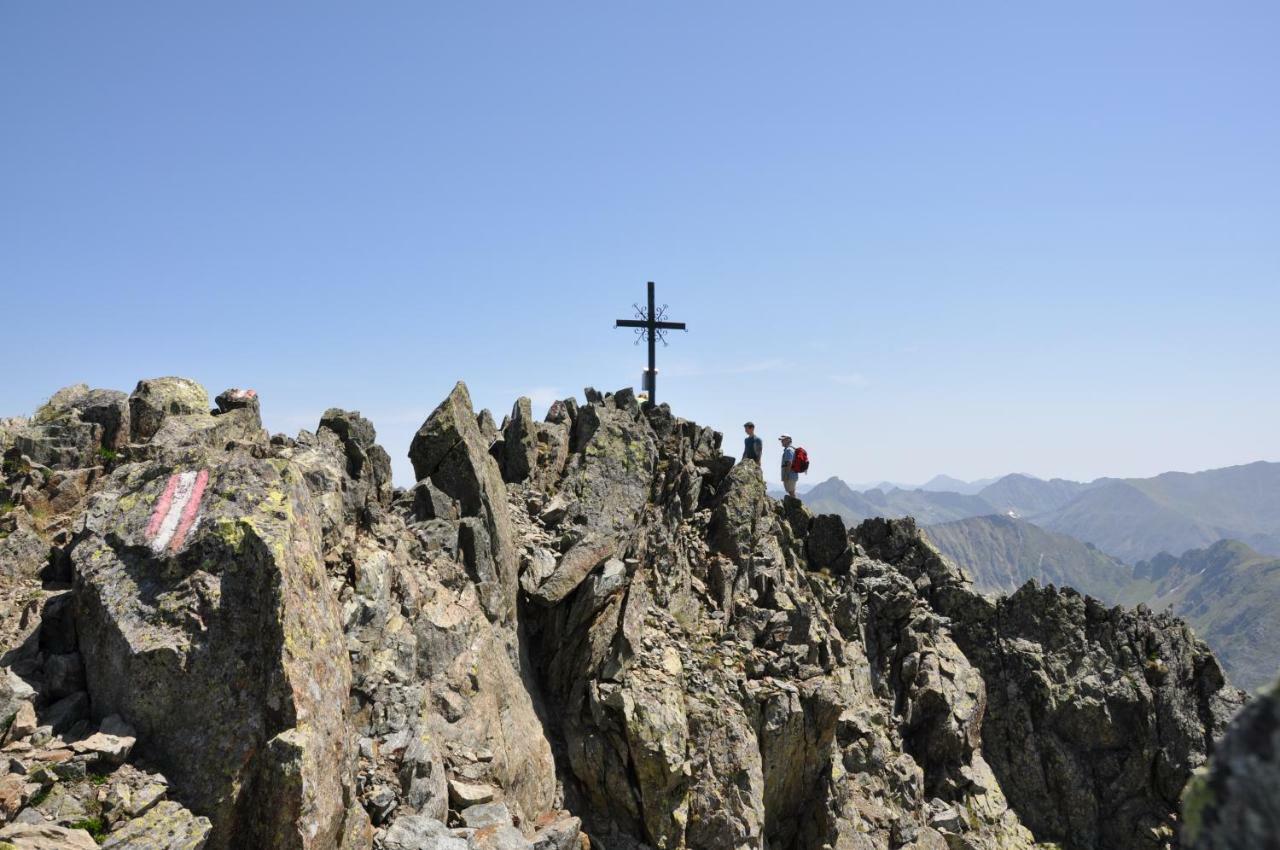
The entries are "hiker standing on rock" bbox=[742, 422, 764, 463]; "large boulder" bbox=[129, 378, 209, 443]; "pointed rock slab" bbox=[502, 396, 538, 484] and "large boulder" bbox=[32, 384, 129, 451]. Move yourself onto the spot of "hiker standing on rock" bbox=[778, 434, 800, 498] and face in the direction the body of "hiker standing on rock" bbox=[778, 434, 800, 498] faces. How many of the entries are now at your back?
0

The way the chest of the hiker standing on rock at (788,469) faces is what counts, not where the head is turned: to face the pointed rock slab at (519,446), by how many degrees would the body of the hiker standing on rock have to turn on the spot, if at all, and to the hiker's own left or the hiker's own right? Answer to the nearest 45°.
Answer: approximately 45° to the hiker's own left

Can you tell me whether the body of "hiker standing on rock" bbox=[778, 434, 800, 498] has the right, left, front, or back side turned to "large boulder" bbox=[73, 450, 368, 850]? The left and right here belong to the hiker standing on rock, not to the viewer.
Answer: left

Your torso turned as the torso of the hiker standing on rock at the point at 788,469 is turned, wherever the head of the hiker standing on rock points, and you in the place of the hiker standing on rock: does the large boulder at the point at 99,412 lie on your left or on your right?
on your left

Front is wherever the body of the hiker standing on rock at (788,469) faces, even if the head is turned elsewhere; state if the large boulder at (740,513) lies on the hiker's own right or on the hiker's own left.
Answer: on the hiker's own left

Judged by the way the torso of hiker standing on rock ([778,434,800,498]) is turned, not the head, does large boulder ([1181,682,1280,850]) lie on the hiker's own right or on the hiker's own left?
on the hiker's own left

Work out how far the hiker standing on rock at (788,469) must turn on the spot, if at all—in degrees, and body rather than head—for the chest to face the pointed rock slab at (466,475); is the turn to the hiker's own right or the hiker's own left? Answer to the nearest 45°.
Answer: approximately 45° to the hiker's own left

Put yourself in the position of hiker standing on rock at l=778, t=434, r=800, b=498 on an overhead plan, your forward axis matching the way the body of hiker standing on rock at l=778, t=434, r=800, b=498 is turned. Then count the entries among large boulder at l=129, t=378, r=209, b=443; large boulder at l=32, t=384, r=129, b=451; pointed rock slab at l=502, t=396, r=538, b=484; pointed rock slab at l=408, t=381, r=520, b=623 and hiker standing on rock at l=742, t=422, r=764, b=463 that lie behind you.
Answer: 0

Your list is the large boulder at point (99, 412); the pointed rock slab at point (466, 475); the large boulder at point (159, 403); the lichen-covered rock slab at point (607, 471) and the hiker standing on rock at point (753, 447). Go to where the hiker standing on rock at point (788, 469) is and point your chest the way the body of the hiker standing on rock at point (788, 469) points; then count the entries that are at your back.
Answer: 0

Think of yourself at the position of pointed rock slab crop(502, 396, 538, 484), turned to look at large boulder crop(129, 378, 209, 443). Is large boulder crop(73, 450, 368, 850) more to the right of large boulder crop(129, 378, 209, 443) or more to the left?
left

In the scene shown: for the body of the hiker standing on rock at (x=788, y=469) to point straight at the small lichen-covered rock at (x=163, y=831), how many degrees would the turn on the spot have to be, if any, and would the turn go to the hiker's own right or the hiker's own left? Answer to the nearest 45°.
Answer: approximately 90° to the hiker's own left

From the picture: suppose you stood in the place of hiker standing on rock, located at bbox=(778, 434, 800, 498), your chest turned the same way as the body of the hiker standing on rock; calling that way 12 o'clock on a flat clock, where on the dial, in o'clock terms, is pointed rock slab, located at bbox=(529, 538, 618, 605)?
The pointed rock slab is roughly at 10 o'clock from the hiker standing on rock.

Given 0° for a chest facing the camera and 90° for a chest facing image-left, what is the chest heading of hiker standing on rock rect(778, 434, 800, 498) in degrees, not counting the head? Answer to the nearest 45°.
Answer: approximately 90°

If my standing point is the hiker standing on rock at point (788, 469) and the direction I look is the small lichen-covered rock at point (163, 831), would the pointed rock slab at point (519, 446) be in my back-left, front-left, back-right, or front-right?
front-right

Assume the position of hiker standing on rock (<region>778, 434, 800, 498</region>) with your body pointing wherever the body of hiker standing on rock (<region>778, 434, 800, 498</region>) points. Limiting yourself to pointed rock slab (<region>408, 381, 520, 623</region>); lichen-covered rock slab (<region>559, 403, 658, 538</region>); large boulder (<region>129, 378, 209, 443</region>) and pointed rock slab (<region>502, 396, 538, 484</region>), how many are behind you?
0

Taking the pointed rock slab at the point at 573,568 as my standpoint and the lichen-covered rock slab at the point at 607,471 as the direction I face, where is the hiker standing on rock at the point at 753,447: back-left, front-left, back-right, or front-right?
front-right

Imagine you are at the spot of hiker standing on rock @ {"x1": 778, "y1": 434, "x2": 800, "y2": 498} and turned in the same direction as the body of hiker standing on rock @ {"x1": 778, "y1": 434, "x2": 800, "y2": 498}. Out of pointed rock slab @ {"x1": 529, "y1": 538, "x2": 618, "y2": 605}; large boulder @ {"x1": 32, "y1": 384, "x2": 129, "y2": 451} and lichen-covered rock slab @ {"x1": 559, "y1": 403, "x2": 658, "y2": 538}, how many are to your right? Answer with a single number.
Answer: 0

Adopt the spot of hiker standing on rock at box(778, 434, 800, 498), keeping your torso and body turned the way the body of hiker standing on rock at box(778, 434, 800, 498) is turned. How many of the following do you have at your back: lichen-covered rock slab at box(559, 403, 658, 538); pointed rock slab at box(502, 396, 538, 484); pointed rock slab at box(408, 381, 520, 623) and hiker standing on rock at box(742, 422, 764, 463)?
0

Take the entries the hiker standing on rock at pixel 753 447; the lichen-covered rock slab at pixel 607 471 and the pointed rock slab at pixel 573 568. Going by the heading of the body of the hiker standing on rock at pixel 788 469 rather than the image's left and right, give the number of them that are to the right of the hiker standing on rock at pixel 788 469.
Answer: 0
